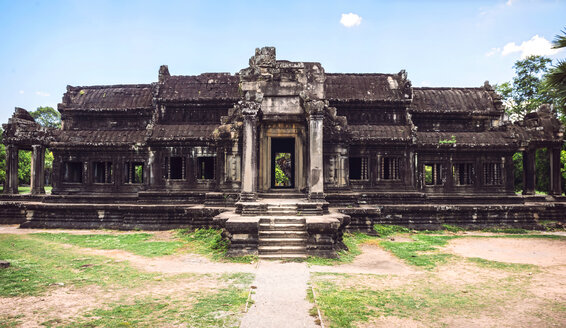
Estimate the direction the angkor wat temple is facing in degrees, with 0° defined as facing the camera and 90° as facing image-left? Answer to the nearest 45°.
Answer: approximately 0°
